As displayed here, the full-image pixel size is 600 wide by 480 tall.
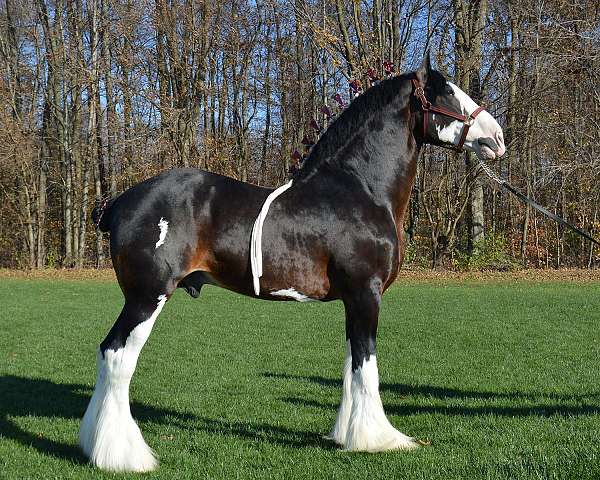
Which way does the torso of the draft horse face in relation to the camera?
to the viewer's right
